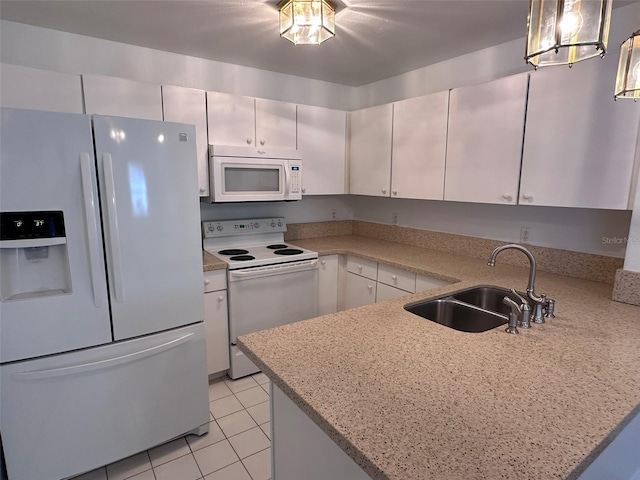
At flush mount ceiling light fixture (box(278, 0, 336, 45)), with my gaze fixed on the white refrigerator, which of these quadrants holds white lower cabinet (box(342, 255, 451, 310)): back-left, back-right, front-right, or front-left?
back-right

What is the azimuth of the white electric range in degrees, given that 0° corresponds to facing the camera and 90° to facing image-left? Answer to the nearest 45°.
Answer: approximately 315°

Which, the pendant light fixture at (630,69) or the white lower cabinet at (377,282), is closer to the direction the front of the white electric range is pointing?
the pendant light fixture

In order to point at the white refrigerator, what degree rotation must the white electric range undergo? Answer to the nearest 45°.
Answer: approximately 90° to its right

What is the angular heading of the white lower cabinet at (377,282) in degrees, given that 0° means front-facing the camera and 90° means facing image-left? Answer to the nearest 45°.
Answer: approximately 45°

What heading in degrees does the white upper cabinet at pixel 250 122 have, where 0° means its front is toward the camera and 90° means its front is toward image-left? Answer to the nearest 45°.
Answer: approximately 315°
